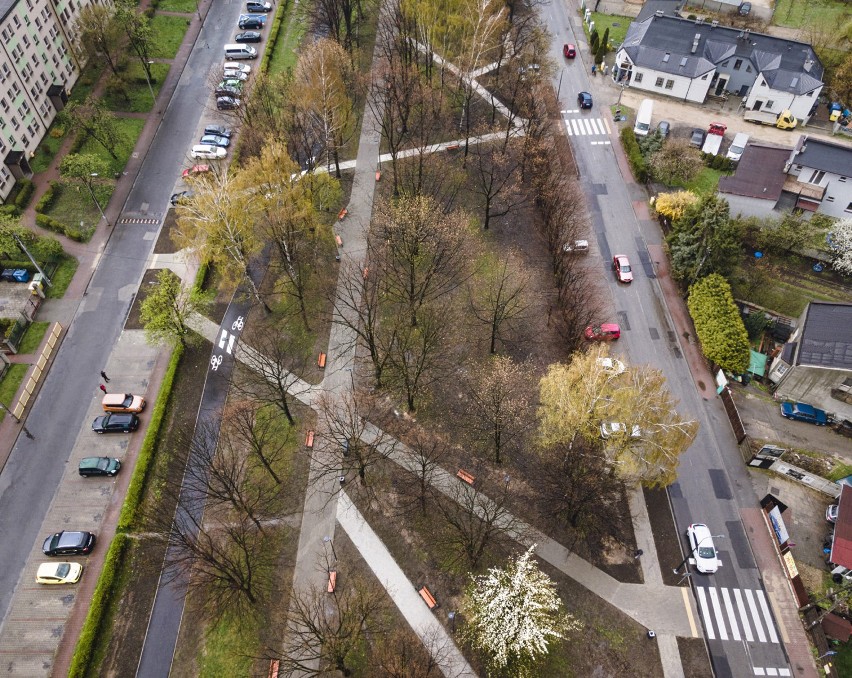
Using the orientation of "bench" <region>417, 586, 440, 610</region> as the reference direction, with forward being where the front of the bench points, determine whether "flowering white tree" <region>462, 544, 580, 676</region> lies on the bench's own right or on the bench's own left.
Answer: on the bench's own left

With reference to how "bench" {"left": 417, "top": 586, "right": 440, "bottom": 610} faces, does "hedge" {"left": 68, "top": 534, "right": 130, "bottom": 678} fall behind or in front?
in front

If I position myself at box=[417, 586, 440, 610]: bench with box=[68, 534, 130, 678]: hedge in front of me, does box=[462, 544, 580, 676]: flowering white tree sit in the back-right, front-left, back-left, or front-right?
back-left

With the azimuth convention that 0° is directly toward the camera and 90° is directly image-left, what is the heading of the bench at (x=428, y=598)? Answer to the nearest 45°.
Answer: approximately 45°
